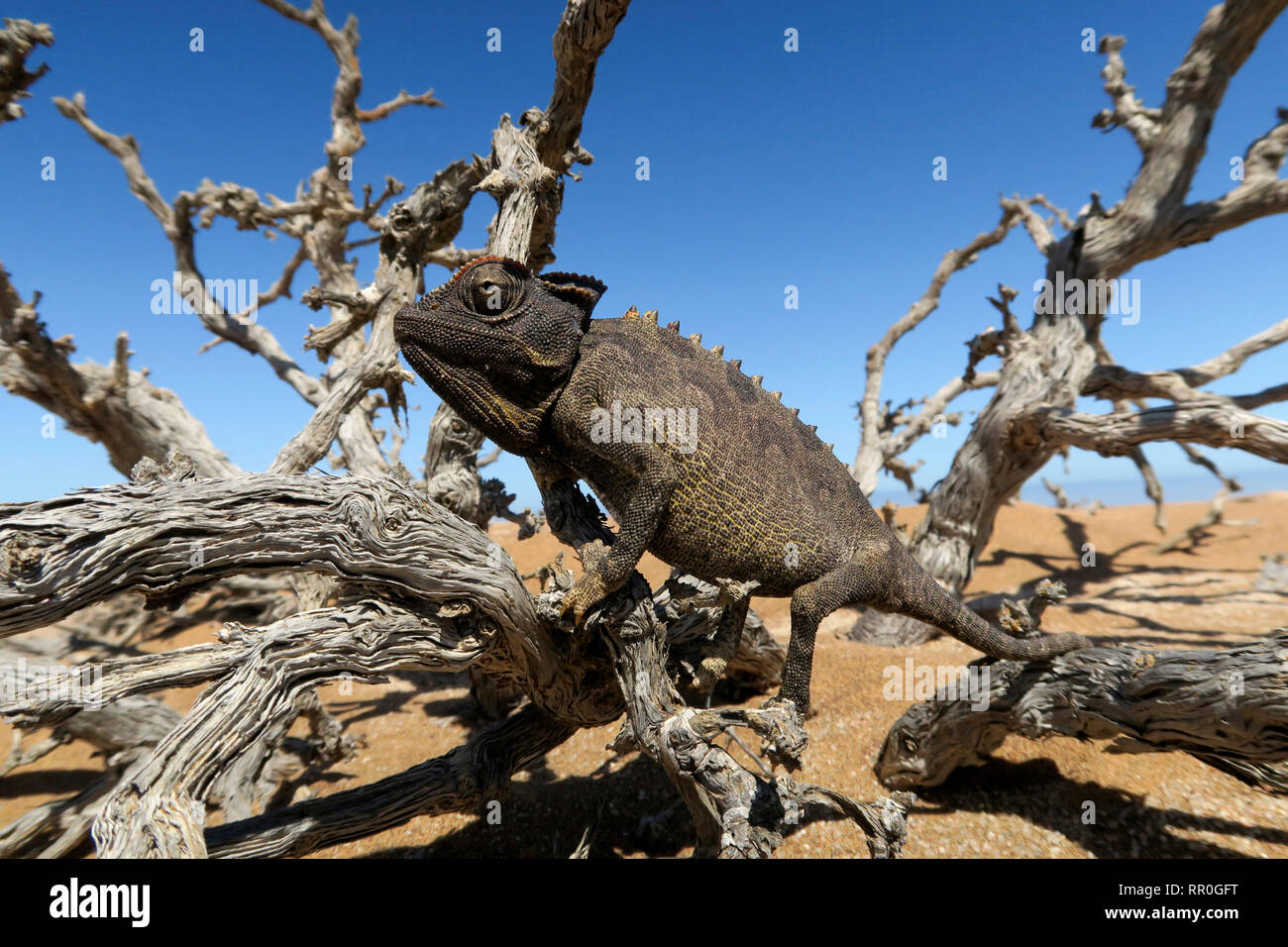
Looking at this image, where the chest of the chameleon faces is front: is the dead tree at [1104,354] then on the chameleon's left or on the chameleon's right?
on the chameleon's right

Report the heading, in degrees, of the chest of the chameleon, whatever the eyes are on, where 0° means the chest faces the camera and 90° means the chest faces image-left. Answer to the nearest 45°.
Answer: approximately 90°

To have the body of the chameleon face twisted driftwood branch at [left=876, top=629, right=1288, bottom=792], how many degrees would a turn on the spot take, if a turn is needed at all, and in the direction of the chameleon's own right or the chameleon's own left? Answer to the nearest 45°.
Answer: approximately 180°
